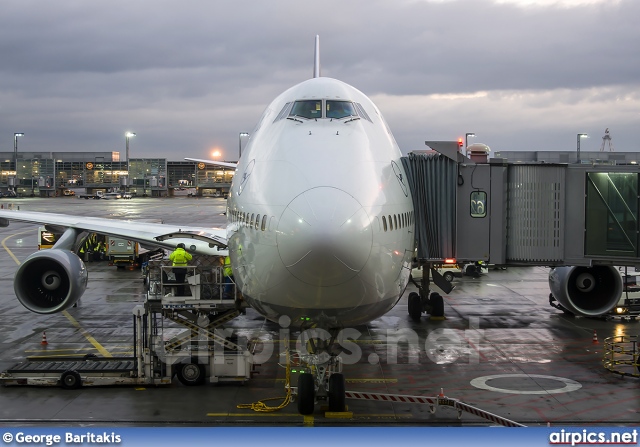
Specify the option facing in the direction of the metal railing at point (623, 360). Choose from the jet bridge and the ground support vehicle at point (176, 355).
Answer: the ground support vehicle

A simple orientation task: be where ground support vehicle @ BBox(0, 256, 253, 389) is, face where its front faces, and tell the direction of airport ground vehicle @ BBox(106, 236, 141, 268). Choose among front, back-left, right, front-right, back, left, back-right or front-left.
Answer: left

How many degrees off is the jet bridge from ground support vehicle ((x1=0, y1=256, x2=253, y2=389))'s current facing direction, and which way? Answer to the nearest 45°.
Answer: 0° — it already faces it

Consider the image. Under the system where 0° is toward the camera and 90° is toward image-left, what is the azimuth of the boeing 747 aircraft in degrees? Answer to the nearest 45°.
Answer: approximately 0°

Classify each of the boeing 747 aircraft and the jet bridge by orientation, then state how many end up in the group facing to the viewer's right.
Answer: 0

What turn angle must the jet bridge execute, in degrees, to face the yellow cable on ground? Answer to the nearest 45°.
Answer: approximately 45° to its left

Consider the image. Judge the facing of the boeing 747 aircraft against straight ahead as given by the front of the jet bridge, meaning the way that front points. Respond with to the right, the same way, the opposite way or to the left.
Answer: to the left

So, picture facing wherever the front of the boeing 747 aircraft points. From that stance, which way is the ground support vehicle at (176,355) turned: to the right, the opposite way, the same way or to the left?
to the left

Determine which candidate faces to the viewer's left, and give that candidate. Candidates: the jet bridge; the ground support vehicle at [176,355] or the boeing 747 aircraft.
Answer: the jet bridge

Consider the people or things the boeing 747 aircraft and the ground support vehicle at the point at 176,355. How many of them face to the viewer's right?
1

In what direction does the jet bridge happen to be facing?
to the viewer's left

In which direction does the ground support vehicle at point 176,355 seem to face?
to the viewer's right

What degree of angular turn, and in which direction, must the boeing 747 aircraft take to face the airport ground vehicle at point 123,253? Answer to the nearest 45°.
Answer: approximately 180°

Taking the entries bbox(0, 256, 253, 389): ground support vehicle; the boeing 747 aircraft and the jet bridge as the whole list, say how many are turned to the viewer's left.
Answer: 1
